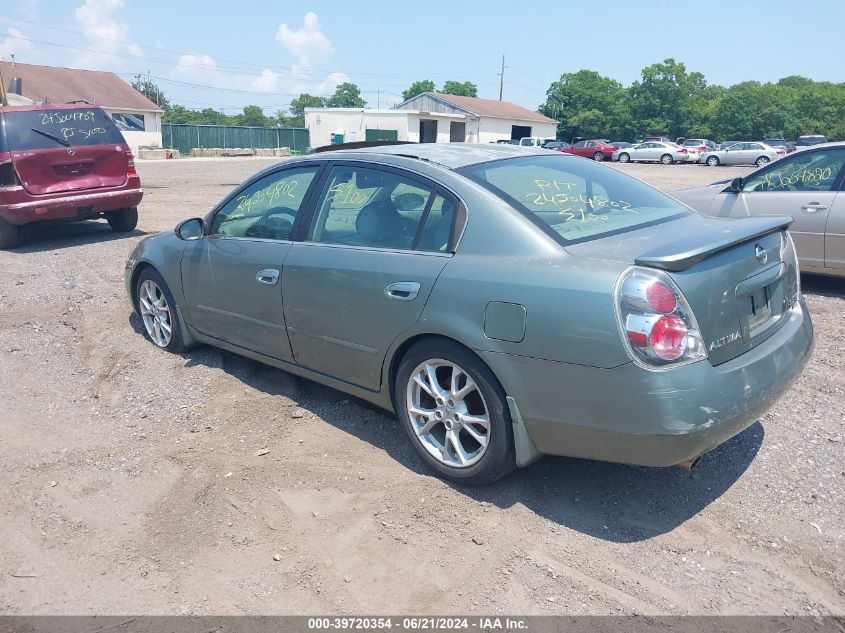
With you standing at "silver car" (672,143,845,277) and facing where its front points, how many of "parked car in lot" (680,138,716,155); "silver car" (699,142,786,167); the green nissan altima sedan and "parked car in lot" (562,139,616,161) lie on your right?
3

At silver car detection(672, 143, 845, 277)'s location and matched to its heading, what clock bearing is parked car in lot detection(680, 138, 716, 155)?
The parked car in lot is roughly at 3 o'clock from the silver car.

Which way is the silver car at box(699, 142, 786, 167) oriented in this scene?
to the viewer's left

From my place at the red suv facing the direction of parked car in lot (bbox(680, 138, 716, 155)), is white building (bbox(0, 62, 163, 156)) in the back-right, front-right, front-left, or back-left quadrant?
front-left

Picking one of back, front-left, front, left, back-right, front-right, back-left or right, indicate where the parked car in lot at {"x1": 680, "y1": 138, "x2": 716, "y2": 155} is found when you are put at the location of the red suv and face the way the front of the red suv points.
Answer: front-right

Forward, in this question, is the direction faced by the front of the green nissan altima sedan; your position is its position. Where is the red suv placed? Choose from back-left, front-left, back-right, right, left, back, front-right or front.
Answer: front

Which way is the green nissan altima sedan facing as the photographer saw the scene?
facing away from the viewer and to the left of the viewer

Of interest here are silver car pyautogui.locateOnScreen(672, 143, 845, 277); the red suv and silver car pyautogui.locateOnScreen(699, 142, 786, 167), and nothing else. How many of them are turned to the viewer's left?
2

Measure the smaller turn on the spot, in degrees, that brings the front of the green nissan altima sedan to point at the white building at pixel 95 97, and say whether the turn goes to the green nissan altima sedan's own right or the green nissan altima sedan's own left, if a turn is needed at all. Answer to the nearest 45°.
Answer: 0° — it already faces it

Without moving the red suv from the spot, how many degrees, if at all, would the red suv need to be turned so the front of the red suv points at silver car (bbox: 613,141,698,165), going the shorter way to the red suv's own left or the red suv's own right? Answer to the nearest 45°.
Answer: approximately 45° to the red suv's own right

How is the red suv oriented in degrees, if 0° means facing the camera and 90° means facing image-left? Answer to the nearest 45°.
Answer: approximately 180°

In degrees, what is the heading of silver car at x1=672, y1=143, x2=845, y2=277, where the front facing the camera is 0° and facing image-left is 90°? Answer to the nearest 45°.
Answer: approximately 90°
